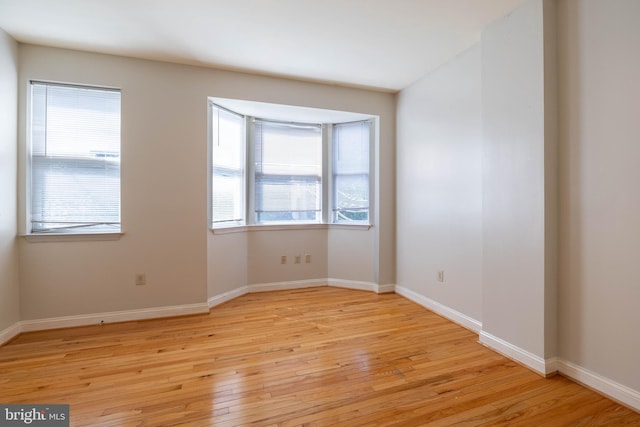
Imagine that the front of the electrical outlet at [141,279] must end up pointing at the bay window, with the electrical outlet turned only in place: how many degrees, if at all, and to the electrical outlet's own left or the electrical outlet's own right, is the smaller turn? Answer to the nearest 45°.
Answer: approximately 90° to the electrical outlet's own left

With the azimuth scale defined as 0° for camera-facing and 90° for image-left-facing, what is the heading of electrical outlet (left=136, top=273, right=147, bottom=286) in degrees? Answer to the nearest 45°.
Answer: approximately 0°

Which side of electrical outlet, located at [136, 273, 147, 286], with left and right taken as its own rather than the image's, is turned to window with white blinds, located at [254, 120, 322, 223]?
left

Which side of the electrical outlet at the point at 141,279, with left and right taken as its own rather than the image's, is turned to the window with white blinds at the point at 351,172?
left
